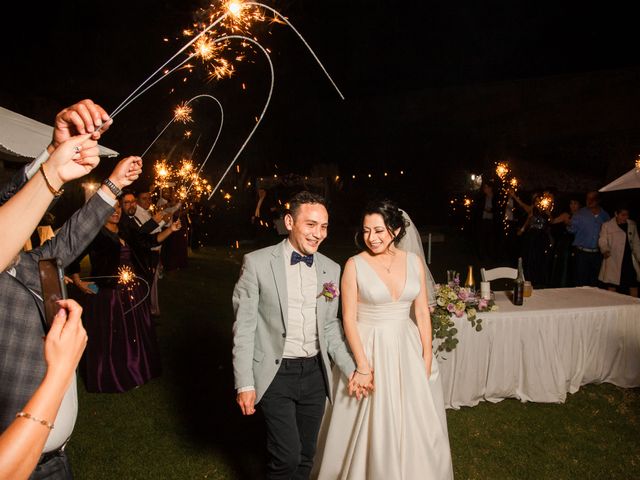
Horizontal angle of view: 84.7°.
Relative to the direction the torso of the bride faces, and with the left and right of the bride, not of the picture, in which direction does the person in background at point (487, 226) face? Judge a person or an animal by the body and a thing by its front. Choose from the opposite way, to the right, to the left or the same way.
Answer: the same way

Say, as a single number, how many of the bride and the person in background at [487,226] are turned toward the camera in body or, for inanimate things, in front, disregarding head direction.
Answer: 2

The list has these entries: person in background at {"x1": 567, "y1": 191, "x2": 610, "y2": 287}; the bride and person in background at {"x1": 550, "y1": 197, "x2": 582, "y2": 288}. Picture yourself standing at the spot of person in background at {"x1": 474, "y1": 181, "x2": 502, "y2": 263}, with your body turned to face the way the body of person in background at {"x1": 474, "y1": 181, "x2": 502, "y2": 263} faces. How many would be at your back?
0

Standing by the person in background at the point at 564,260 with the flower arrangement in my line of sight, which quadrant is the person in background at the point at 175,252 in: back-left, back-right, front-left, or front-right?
front-right

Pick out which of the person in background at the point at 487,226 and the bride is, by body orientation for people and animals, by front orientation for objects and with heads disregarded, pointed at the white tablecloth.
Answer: the person in background

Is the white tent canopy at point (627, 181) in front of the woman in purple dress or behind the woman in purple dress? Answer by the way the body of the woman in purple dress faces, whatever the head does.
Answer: in front

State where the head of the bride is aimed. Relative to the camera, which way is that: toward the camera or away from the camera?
toward the camera

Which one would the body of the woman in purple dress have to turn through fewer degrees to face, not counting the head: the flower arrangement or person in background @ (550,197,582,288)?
the flower arrangement

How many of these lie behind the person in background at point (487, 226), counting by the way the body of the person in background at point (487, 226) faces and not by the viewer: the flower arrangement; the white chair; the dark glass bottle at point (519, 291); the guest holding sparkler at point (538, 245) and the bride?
0

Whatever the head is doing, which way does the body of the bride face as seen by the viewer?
toward the camera

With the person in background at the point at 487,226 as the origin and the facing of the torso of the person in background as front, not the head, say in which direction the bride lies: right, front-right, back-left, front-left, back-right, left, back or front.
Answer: front

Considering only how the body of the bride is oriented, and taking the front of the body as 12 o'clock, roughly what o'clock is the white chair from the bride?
The white chair is roughly at 7 o'clock from the bride.

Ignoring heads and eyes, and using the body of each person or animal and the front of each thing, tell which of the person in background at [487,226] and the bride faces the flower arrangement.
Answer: the person in background

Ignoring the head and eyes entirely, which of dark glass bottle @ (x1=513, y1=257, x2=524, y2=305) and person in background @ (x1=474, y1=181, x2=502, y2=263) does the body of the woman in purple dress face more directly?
the dark glass bottle

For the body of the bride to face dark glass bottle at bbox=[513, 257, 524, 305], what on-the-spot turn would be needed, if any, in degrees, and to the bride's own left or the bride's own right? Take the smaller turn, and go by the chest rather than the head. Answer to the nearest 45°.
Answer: approximately 135° to the bride's own left

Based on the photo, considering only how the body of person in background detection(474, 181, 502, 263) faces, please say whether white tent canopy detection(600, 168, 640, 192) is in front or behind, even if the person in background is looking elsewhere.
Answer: behind

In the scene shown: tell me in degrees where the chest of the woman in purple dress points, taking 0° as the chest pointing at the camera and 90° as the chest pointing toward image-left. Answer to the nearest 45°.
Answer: approximately 315°

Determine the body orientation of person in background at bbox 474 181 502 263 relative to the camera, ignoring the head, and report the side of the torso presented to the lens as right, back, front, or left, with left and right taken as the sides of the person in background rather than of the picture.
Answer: front

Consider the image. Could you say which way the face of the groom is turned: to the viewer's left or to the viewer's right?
to the viewer's right
